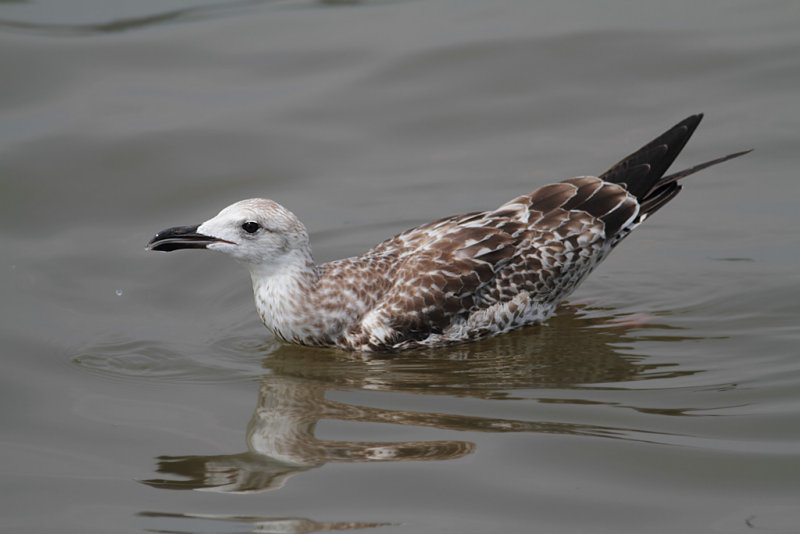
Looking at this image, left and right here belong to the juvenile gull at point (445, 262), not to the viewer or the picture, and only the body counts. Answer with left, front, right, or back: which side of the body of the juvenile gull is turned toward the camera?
left
